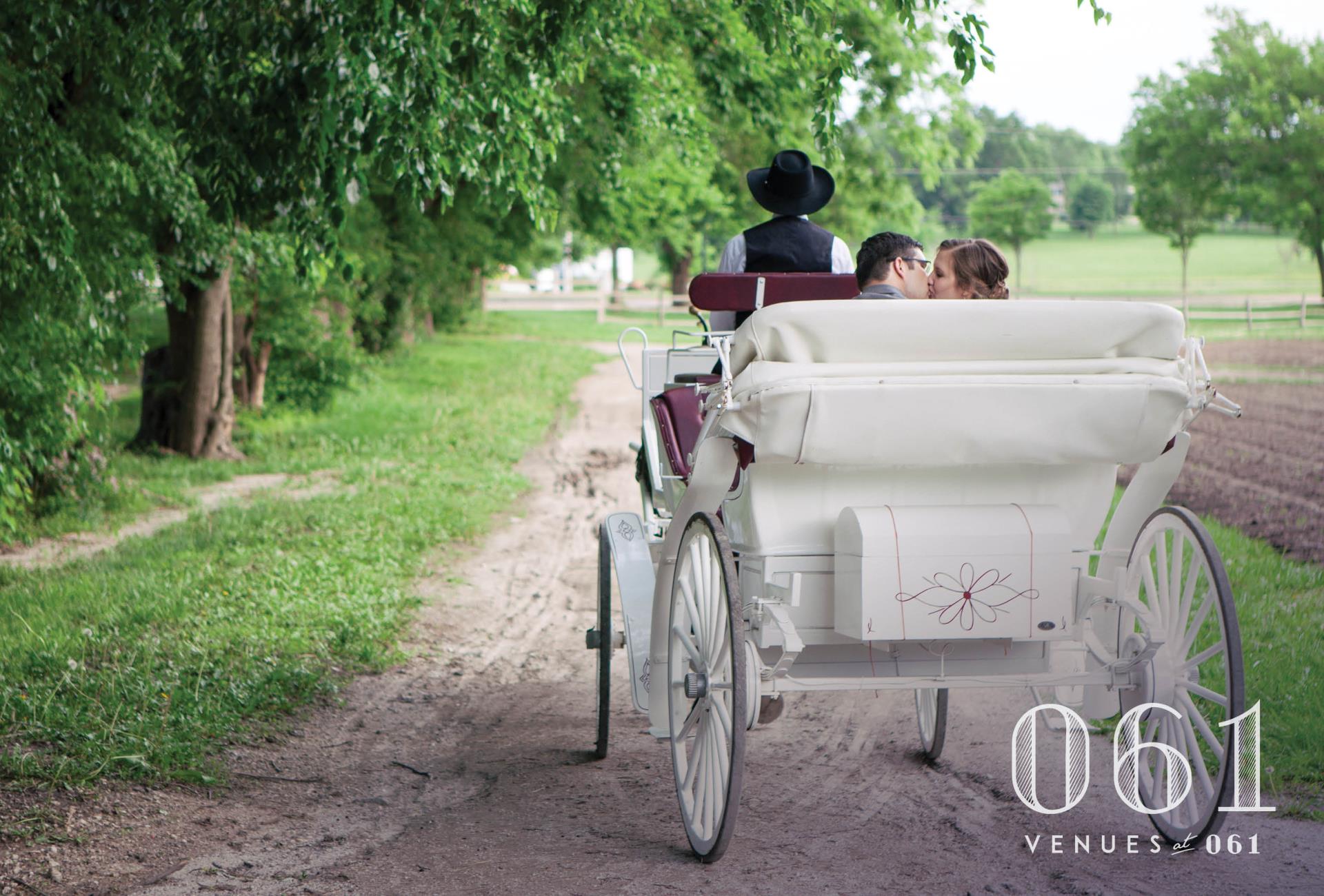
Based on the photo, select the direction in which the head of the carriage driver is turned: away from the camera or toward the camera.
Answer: away from the camera

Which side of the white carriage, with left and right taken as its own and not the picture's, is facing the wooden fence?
front

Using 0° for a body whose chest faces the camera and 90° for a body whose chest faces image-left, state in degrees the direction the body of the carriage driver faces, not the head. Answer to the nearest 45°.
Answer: approximately 180°

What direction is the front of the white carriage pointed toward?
away from the camera
